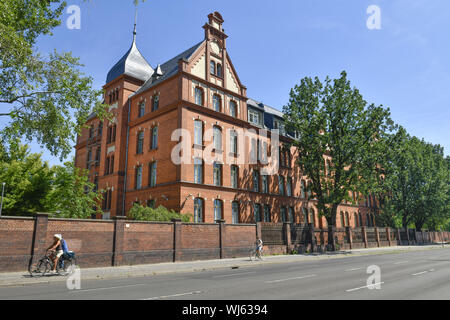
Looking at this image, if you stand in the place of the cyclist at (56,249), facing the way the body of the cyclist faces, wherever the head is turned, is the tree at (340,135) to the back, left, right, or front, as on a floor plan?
back

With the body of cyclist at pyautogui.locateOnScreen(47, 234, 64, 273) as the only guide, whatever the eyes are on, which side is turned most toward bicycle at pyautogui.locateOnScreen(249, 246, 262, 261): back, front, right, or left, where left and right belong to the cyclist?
back

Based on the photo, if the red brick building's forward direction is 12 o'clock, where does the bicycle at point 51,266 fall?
The bicycle is roughly at 2 o'clock from the red brick building.

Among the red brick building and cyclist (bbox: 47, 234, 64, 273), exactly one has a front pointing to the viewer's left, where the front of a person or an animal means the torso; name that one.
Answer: the cyclist

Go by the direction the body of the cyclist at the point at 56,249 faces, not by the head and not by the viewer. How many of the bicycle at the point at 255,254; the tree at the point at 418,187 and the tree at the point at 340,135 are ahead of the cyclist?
0

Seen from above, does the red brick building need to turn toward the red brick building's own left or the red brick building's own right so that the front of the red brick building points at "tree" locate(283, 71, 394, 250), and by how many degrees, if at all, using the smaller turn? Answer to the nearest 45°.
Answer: approximately 45° to the red brick building's own left

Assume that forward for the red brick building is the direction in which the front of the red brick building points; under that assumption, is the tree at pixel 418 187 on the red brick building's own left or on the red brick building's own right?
on the red brick building's own left

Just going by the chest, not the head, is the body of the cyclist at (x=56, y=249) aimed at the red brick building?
no

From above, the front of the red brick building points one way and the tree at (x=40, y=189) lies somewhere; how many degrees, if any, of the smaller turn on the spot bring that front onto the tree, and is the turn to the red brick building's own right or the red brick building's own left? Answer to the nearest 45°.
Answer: approximately 90° to the red brick building's own right

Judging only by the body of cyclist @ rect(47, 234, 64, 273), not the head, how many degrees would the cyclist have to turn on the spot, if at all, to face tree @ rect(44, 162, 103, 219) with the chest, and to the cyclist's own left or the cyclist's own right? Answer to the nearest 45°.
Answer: approximately 90° to the cyclist's own right

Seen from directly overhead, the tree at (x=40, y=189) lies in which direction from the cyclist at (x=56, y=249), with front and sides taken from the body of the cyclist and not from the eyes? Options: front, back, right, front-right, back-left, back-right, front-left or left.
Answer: right

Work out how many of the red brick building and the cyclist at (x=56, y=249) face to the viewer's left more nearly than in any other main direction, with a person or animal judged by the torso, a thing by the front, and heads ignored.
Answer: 1

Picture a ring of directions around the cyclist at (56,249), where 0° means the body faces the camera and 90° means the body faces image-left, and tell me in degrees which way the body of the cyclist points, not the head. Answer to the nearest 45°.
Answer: approximately 90°

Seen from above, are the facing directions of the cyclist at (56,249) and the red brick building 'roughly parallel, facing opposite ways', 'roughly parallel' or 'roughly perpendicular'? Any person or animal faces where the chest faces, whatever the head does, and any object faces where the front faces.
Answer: roughly perpendicular
